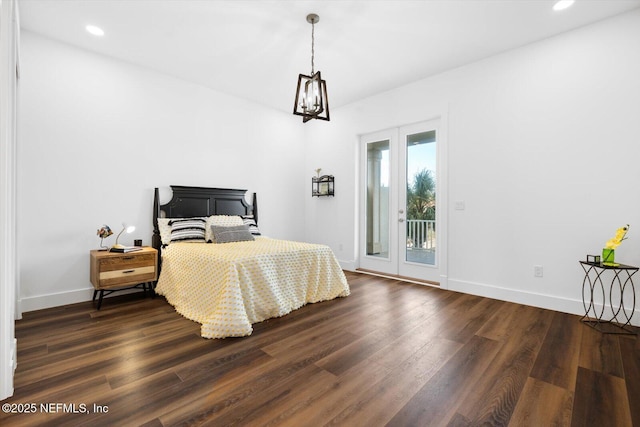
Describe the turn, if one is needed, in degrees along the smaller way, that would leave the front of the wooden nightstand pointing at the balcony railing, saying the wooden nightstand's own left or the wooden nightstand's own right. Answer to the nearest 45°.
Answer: approximately 45° to the wooden nightstand's own left

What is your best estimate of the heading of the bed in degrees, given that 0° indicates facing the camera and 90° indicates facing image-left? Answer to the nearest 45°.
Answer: approximately 315°

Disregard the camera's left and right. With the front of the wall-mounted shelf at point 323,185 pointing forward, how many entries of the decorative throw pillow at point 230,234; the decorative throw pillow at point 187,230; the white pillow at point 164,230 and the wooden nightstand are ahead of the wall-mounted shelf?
4

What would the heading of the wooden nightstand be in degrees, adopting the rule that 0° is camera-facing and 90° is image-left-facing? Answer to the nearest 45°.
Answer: approximately 315°

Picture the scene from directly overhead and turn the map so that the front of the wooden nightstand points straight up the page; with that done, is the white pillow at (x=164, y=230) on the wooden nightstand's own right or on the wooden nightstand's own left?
on the wooden nightstand's own left

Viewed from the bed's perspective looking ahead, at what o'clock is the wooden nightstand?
The wooden nightstand is roughly at 5 o'clock from the bed.

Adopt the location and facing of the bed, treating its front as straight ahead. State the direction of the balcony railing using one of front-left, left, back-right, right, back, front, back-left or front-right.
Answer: front-left

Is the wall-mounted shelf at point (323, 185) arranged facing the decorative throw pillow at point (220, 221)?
yes

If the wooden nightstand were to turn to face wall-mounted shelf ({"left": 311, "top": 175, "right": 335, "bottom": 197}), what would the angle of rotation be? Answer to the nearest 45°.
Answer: approximately 45° to its left

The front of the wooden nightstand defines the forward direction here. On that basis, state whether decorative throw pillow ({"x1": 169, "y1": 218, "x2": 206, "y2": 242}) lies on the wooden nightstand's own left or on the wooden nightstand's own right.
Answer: on the wooden nightstand's own left

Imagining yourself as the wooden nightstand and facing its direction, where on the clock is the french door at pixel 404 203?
The french door is roughly at 11 o'clock from the wooden nightstand.

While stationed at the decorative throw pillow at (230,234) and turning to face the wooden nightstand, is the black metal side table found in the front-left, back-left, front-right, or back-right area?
back-left
